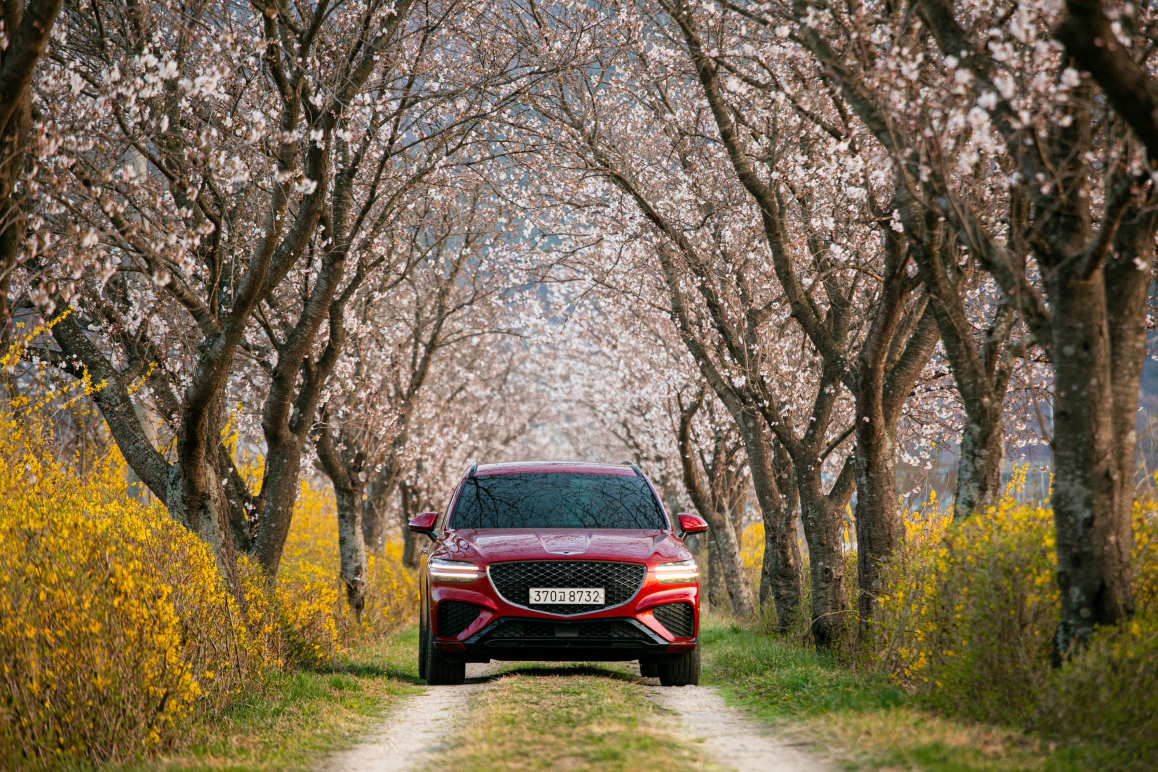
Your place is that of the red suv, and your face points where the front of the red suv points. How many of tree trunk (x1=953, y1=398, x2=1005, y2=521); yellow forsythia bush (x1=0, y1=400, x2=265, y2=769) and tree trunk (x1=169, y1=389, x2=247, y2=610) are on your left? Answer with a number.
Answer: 1

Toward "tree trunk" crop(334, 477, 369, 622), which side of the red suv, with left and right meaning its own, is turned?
back

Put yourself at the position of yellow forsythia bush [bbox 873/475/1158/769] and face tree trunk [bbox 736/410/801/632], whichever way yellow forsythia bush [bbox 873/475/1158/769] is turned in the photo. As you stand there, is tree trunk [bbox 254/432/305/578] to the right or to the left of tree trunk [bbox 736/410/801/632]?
left

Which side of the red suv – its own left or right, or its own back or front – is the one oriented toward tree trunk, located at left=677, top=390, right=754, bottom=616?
back

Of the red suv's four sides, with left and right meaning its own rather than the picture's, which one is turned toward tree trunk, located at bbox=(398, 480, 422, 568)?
back

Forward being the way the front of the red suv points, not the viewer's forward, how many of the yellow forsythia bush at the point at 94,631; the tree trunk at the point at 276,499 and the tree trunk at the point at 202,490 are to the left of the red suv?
0

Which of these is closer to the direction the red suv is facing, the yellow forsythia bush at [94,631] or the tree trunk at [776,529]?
the yellow forsythia bush

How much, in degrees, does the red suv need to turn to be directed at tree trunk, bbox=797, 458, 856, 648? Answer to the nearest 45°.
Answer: approximately 135° to its left

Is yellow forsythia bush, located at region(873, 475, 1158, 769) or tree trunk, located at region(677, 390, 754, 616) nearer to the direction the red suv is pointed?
the yellow forsythia bush

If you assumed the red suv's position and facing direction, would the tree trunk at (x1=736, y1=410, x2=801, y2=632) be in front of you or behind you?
behind

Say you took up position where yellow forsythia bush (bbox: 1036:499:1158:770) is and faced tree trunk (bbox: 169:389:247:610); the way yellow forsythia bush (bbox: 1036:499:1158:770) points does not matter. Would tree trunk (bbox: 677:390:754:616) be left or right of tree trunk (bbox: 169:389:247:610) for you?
right

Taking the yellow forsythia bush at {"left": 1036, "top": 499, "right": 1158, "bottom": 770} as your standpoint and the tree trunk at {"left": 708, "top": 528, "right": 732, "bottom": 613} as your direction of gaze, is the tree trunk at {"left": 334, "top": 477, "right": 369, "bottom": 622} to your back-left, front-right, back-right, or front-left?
front-left

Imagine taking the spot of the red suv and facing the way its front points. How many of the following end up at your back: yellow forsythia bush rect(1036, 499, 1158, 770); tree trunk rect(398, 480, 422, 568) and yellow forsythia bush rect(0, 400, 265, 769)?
1

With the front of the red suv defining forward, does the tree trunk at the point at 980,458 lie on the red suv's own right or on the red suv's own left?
on the red suv's own left

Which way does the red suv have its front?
toward the camera

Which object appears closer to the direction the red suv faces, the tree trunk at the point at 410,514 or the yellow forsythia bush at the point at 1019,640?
the yellow forsythia bush
